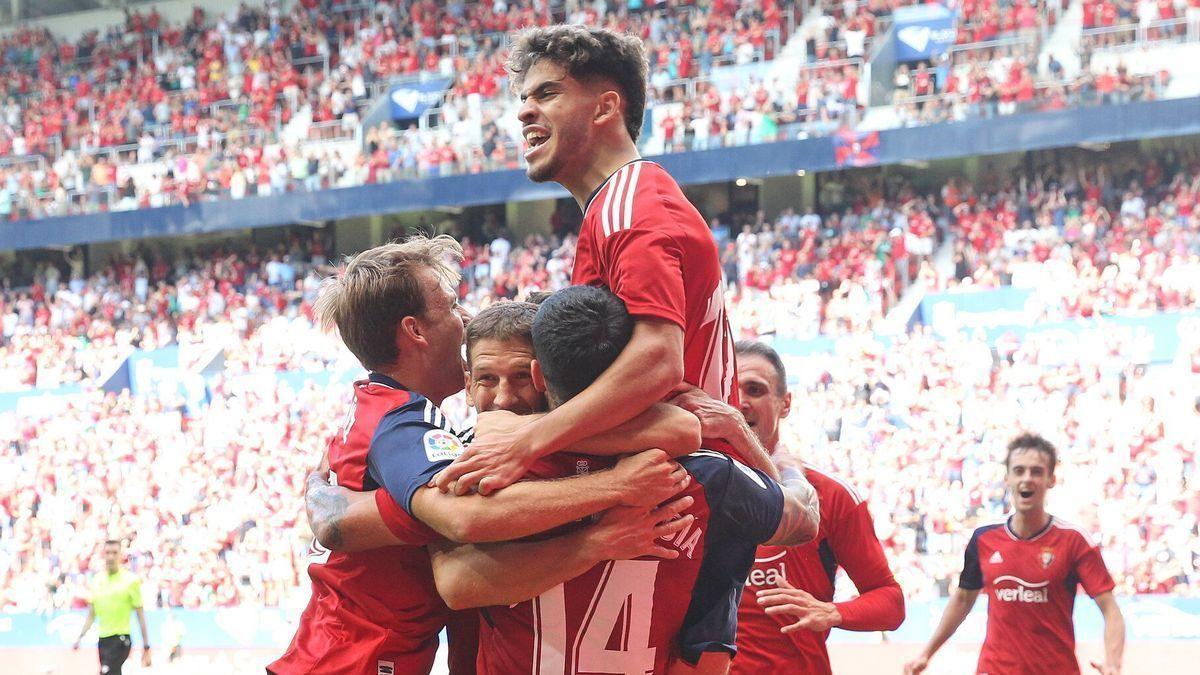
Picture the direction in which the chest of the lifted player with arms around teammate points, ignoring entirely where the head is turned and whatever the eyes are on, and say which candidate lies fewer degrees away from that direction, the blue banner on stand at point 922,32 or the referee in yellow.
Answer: the referee in yellow

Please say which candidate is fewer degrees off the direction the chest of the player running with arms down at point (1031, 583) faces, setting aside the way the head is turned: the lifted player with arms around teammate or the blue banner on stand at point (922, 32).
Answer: the lifted player with arms around teammate

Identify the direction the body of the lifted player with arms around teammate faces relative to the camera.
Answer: to the viewer's left

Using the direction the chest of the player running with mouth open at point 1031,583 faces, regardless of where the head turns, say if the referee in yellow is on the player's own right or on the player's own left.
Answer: on the player's own right

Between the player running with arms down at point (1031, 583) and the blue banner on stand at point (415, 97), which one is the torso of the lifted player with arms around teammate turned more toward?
the blue banner on stand

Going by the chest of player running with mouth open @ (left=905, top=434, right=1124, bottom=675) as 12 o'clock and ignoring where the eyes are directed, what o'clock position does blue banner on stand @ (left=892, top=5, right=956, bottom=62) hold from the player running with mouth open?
The blue banner on stand is roughly at 6 o'clock from the player running with mouth open.

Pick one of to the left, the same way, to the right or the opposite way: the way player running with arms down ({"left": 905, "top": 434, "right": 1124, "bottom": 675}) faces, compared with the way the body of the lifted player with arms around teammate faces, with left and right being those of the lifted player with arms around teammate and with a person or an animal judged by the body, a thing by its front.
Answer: to the left

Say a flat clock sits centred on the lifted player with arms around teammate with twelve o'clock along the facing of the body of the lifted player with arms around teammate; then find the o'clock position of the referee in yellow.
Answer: The referee in yellow is roughly at 2 o'clock from the lifted player with arms around teammate.
